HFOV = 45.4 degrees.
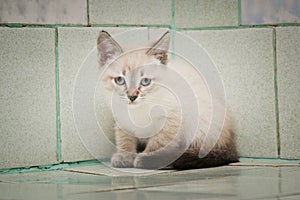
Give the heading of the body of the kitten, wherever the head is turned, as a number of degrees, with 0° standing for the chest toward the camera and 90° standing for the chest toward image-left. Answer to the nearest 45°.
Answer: approximately 45°
